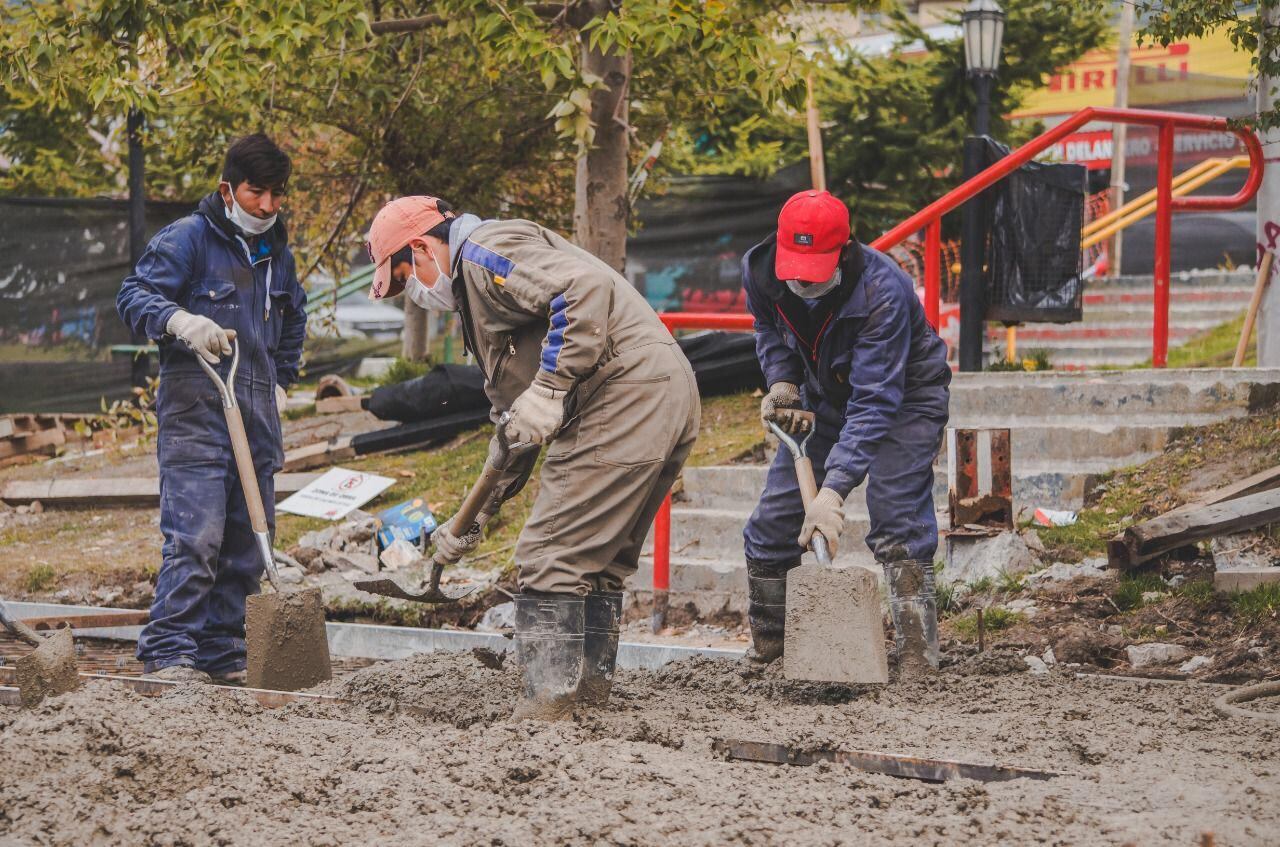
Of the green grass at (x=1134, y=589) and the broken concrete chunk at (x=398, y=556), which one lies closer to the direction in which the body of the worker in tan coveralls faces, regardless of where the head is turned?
the broken concrete chunk

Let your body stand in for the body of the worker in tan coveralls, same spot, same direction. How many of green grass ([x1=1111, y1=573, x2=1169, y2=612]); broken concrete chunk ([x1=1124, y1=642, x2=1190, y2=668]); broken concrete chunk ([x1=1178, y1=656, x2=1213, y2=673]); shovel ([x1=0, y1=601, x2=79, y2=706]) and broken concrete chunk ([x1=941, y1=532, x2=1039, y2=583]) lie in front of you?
1

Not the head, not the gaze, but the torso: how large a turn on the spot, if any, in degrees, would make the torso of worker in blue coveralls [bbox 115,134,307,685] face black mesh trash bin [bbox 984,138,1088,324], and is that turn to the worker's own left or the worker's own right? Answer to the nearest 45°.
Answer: approximately 90° to the worker's own left

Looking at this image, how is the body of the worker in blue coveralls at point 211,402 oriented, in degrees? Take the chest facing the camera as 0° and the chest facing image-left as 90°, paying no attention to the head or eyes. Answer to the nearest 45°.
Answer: approximately 315°

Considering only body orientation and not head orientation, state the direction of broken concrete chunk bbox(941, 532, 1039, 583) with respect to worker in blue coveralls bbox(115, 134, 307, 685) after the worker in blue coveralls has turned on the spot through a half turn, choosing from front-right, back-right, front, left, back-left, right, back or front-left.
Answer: back-right

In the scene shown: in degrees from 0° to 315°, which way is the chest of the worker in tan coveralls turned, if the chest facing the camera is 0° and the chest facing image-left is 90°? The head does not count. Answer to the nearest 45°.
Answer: approximately 90°

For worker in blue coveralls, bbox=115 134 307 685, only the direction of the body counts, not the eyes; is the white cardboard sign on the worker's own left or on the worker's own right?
on the worker's own left

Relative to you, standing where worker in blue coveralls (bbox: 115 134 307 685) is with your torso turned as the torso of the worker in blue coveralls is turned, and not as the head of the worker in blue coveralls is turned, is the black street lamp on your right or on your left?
on your left

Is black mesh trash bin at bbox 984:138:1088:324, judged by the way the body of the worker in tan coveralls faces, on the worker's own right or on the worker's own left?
on the worker's own right

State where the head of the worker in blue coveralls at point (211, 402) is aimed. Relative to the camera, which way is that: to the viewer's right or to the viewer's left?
to the viewer's right

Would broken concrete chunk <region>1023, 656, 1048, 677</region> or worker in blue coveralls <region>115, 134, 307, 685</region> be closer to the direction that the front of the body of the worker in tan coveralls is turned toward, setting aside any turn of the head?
the worker in blue coveralls

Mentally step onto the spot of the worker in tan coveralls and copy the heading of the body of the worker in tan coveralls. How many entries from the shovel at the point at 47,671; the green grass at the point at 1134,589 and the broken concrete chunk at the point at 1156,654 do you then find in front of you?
1

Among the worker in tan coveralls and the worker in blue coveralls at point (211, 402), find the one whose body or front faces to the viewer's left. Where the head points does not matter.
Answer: the worker in tan coveralls

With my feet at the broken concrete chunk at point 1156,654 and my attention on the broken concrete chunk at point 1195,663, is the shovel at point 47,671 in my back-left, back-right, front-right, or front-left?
back-right

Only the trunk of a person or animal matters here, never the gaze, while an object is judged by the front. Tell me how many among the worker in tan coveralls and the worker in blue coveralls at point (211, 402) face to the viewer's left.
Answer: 1
